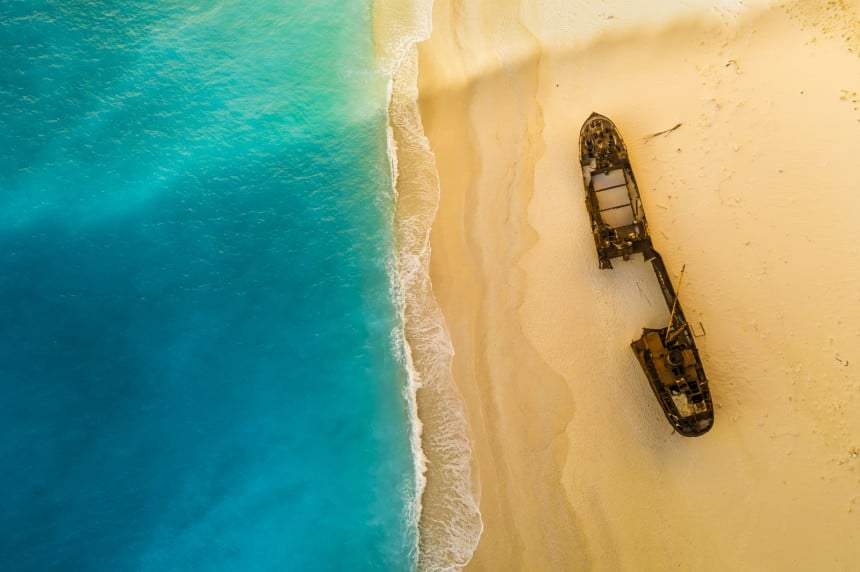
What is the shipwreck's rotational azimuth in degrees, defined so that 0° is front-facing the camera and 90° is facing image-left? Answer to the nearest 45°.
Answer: approximately 180°
